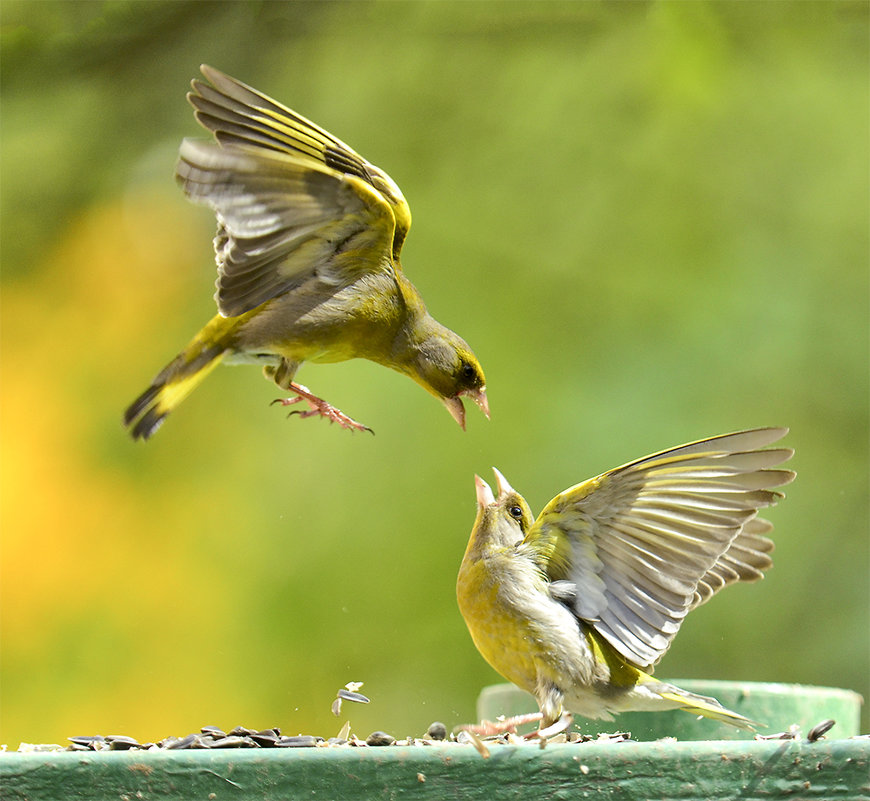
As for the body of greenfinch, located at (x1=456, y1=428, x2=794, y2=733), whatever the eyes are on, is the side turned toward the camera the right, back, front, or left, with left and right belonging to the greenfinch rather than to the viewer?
left

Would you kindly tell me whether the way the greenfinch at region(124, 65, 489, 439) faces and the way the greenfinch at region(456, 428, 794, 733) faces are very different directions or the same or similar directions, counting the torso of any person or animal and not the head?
very different directions

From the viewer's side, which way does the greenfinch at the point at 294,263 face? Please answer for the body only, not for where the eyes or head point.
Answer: to the viewer's right

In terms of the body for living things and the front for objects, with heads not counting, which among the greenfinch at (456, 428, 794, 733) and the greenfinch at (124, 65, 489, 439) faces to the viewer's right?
the greenfinch at (124, 65, 489, 439)

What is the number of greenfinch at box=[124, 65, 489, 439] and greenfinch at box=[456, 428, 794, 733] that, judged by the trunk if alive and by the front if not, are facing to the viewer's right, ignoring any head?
1
